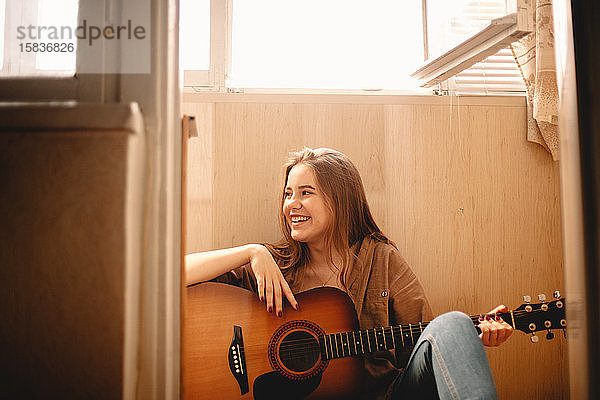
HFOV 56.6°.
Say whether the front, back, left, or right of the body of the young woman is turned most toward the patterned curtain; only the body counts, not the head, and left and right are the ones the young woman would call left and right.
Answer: left

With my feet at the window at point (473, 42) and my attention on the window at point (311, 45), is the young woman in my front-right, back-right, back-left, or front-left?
front-left

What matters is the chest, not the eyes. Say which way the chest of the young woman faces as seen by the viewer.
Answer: toward the camera

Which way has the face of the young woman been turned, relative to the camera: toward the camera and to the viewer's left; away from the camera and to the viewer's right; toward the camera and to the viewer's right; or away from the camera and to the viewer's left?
toward the camera and to the viewer's left

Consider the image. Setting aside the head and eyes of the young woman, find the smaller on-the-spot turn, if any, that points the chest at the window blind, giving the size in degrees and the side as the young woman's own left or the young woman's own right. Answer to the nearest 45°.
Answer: approximately 135° to the young woman's own left
